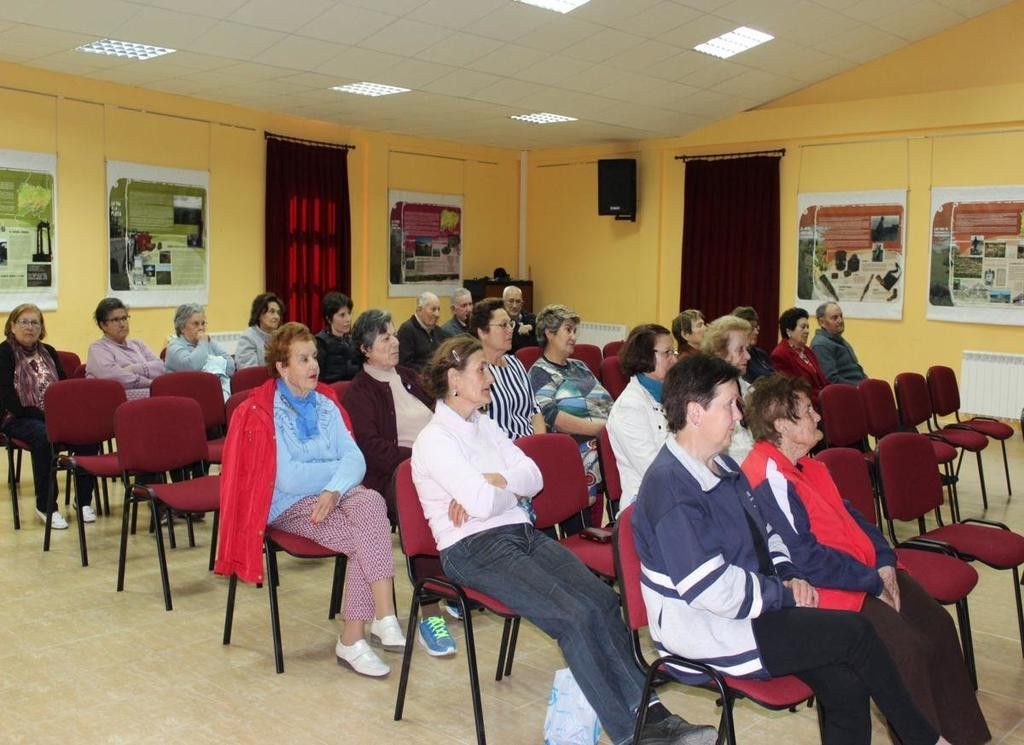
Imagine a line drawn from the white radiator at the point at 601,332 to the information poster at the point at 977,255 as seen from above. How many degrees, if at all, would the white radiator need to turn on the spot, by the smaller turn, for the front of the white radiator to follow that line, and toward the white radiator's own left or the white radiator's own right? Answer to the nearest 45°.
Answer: approximately 45° to the white radiator's own left

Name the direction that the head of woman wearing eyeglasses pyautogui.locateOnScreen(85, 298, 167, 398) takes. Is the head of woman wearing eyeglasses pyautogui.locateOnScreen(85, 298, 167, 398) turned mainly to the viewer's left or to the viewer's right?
to the viewer's right

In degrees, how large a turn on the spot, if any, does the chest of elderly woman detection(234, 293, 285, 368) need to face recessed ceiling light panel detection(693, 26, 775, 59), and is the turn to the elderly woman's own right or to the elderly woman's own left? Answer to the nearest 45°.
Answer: approximately 45° to the elderly woman's own left
